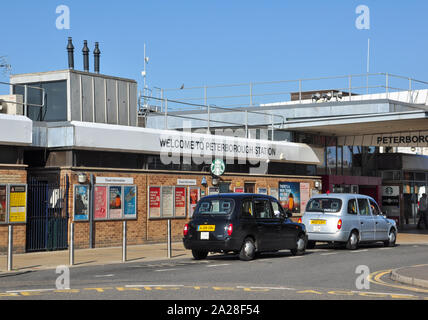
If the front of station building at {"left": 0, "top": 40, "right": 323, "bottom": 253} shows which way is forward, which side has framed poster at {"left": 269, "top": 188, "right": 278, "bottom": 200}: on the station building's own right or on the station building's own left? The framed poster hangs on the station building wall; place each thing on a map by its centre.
on the station building's own left

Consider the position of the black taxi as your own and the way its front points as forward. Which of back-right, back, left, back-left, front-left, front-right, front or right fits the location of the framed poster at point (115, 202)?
left

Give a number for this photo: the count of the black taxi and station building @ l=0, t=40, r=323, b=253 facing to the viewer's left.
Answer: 0

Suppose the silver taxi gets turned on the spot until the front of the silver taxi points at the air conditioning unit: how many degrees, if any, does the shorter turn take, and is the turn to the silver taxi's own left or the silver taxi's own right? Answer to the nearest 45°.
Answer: approximately 135° to the silver taxi's own left

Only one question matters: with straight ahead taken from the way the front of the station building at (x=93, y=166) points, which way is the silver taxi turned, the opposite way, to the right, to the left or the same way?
to the left

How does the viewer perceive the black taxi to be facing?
facing away from the viewer and to the right of the viewer

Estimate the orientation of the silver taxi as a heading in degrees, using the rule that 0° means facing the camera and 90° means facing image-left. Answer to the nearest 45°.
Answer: approximately 225°

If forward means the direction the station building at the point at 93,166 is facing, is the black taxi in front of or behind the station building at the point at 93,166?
in front

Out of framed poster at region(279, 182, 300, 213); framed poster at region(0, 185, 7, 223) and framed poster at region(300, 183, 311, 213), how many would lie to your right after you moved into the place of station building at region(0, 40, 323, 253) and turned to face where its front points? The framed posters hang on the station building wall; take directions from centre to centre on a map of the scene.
1

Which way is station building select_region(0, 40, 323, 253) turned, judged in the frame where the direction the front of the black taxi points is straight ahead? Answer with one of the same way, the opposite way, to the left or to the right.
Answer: to the right

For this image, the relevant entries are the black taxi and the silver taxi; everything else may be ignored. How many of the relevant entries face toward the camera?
0

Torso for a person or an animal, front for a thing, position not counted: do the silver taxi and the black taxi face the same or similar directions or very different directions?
same or similar directions

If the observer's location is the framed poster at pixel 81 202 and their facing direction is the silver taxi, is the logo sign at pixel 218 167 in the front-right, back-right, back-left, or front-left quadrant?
front-left

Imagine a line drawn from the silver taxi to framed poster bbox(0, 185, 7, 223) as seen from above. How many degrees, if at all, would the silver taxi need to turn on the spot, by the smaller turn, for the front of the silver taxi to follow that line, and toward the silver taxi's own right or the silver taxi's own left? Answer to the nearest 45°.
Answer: approximately 135° to the silver taxi's own left

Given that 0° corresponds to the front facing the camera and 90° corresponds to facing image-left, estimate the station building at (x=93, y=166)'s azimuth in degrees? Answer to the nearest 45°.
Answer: approximately 315°

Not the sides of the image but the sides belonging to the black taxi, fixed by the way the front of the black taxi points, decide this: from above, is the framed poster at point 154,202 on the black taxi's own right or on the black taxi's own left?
on the black taxi's own left
